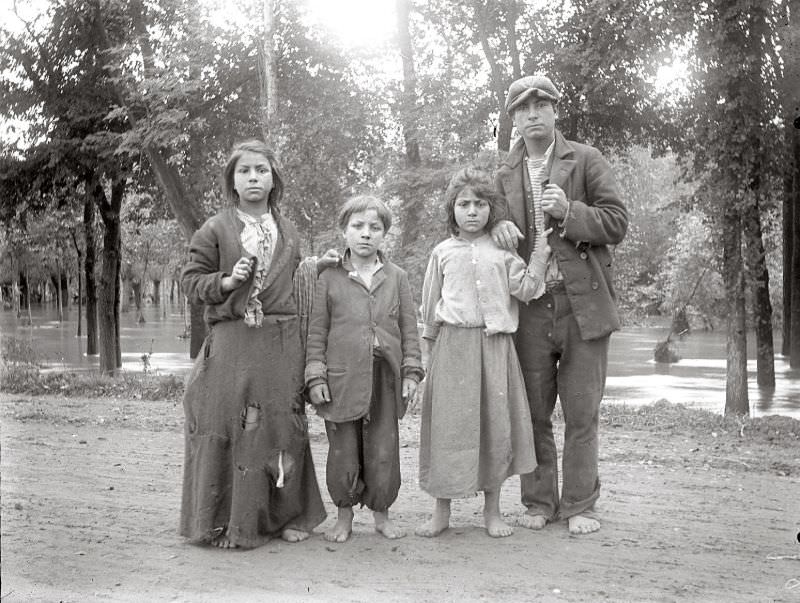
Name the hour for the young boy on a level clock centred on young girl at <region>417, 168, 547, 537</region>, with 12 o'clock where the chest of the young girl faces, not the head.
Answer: The young boy is roughly at 3 o'clock from the young girl.

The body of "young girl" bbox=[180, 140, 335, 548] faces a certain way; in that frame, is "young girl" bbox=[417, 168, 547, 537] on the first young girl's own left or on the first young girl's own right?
on the first young girl's own left

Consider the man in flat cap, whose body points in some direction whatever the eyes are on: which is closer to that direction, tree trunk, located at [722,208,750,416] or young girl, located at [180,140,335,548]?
the young girl

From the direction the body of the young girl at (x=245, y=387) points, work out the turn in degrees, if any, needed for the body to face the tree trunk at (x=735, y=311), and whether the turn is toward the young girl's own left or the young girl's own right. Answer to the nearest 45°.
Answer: approximately 135° to the young girl's own left

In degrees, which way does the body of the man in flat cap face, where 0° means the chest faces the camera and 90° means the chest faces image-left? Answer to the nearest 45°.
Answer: approximately 0°

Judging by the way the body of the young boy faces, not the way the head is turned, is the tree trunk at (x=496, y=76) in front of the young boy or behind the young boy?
behind

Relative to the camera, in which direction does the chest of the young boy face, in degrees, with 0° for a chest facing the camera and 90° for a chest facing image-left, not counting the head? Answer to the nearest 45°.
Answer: approximately 0°

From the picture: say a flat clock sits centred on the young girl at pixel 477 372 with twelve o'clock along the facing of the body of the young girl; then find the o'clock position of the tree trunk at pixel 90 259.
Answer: The tree trunk is roughly at 5 o'clock from the young girl.
